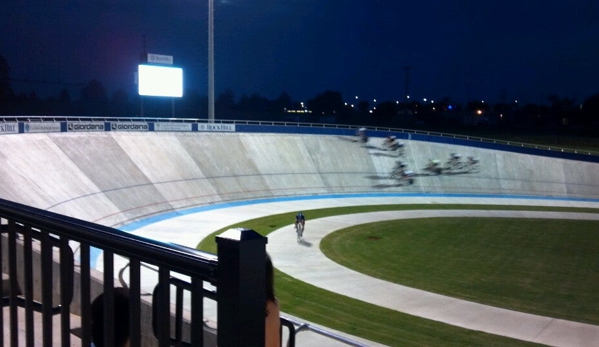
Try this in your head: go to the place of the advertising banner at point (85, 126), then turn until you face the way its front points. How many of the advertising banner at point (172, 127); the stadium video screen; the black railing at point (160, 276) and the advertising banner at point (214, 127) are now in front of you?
1

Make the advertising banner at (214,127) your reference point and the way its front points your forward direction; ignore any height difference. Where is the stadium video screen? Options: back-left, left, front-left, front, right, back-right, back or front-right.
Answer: back-right

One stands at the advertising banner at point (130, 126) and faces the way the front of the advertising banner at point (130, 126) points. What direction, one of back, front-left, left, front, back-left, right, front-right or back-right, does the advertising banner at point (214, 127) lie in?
back-left

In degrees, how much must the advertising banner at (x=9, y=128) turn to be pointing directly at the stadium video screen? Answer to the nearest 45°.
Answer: approximately 135° to its left

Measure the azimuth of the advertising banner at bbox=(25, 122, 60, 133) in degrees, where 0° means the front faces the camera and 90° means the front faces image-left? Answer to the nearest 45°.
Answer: approximately 0°

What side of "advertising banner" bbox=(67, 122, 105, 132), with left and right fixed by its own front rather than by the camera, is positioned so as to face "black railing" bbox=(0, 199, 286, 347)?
front

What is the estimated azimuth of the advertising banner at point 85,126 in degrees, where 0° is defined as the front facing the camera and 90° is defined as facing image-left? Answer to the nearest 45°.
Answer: approximately 0°

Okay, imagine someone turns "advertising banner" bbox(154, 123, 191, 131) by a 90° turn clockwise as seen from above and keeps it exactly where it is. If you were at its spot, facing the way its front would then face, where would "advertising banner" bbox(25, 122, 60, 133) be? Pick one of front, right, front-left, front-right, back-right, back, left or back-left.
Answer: front-left
